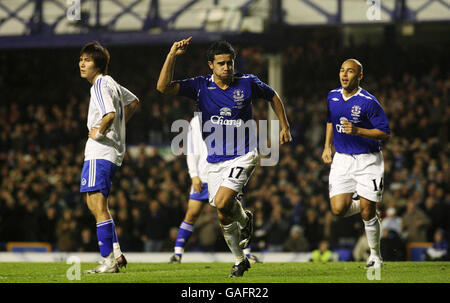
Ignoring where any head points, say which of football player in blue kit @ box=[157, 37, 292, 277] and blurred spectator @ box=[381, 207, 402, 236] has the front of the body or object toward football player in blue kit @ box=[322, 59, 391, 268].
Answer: the blurred spectator

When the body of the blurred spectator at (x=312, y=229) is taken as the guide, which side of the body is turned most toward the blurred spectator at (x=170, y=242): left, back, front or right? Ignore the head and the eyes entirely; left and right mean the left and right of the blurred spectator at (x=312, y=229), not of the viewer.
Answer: right

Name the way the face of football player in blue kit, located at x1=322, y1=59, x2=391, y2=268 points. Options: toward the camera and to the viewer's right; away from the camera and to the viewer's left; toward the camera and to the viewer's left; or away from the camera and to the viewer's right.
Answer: toward the camera and to the viewer's left

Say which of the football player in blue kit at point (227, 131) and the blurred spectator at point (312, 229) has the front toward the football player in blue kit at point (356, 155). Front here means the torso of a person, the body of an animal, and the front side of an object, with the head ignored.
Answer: the blurred spectator

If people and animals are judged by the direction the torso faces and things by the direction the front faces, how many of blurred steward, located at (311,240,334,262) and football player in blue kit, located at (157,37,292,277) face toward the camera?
2

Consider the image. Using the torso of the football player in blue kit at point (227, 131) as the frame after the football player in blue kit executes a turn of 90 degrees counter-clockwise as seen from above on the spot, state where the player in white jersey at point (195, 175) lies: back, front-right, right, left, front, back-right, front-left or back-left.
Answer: left

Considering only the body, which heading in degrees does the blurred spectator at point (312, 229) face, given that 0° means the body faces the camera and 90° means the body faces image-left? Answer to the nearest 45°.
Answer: approximately 0°

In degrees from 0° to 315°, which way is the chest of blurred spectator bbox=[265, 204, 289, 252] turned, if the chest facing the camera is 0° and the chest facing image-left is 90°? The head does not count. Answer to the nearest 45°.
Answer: approximately 0°
